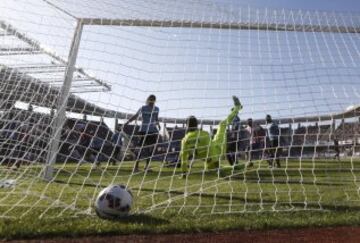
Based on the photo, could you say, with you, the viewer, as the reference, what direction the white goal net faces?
facing away from the viewer

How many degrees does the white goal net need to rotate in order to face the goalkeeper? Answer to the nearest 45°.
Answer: approximately 45° to its right
